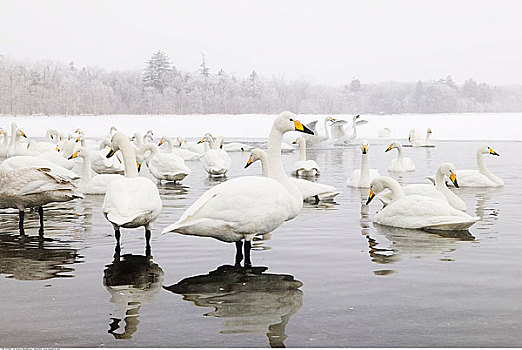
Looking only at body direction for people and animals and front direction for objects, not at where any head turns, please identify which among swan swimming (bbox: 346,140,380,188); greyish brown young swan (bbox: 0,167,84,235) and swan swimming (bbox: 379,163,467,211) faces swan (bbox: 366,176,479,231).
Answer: swan swimming (bbox: 346,140,380,188)

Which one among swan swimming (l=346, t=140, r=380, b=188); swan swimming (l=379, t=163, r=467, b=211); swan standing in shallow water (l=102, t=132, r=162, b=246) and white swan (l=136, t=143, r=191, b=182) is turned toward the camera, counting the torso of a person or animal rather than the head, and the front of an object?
swan swimming (l=346, t=140, r=380, b=188)

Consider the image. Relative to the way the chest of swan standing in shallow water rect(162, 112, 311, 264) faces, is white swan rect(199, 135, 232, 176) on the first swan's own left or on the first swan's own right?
on the first swan's own left

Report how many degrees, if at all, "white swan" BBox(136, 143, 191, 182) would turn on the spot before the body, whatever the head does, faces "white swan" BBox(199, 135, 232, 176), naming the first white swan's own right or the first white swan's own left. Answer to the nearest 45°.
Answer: approximately 135° to the first white swan's own right

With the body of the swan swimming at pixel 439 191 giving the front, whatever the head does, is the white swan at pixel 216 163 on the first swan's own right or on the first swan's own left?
on the first swan's own left

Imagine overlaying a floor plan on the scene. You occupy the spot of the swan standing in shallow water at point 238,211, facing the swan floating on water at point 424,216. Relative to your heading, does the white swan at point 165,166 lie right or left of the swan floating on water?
left

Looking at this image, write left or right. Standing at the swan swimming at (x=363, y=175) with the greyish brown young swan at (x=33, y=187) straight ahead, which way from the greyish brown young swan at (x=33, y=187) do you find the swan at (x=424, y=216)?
left

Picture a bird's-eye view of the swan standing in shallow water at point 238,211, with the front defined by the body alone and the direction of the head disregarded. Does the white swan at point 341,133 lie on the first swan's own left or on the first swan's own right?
on the first swan's own left

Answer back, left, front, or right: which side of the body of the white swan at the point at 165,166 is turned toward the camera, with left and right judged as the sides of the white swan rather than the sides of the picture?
left

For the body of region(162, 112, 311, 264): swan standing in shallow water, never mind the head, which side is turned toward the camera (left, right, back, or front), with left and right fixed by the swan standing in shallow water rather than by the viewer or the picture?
right
